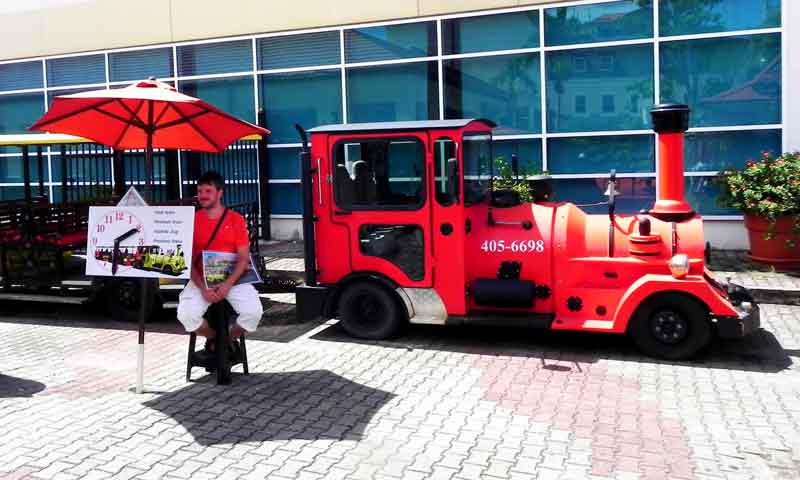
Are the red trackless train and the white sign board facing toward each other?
no

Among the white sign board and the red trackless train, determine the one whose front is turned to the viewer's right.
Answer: the red trackless train

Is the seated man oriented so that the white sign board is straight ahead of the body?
no

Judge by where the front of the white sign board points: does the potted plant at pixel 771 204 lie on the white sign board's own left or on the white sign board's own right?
on the white sign board's own left

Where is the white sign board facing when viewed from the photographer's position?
facing the viewer

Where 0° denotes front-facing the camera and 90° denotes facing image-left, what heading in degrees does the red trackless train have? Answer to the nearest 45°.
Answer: approximately 270°

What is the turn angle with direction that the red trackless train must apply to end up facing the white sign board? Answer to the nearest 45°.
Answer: approximately 135° to its right

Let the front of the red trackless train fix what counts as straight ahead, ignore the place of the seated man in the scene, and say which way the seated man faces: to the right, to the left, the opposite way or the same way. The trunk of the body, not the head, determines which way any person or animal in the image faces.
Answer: to the right

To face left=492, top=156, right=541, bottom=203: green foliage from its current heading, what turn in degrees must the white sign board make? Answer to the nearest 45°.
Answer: approximately 135° to its left

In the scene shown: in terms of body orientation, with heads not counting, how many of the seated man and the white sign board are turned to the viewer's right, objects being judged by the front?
0

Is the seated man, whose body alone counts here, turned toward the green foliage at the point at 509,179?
no

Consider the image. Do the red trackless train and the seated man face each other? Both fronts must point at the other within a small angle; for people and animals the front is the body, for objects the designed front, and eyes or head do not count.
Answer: no

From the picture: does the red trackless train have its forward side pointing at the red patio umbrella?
no

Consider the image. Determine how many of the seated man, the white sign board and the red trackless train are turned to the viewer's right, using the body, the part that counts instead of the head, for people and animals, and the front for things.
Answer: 1

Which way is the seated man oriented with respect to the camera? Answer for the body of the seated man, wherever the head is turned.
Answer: toward the camera

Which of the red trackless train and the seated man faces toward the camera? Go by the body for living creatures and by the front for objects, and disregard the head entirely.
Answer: the seated man

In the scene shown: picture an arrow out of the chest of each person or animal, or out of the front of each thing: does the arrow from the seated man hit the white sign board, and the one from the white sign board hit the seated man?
no
